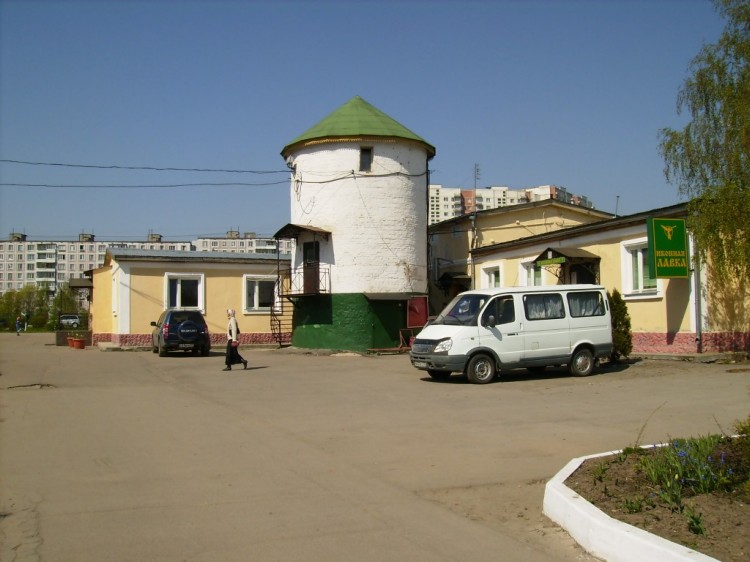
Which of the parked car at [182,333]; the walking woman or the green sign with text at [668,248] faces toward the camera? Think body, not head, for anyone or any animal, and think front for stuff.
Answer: the green sign with text

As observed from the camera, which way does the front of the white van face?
facing the viewer and to the left of the viewer

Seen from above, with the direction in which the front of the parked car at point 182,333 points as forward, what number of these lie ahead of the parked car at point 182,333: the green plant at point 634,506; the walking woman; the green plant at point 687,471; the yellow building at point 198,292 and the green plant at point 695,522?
1

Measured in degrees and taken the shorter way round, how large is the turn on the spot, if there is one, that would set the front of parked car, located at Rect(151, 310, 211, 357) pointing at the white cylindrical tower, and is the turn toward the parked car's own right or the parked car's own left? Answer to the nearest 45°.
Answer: approximately 90° to the parked car's own right

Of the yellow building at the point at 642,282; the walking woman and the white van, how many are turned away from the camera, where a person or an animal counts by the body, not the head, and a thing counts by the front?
0

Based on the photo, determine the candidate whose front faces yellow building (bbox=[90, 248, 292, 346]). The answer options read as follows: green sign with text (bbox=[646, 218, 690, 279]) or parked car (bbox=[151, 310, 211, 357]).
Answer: the parked car

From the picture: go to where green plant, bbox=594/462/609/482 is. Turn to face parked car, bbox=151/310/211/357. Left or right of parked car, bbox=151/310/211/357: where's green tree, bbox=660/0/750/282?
right

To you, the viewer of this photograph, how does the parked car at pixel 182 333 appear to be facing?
facing away from the viewer

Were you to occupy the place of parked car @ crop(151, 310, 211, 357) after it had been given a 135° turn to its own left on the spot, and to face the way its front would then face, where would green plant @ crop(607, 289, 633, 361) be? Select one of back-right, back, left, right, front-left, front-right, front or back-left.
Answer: left

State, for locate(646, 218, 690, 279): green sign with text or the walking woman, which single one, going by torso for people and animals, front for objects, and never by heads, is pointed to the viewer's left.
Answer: the walking woman

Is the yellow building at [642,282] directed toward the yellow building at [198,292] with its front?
no

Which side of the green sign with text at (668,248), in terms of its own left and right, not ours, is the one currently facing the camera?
front

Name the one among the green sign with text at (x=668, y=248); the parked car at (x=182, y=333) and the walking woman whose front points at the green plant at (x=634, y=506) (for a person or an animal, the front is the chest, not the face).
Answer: the green sign with text

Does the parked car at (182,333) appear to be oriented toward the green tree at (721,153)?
no
